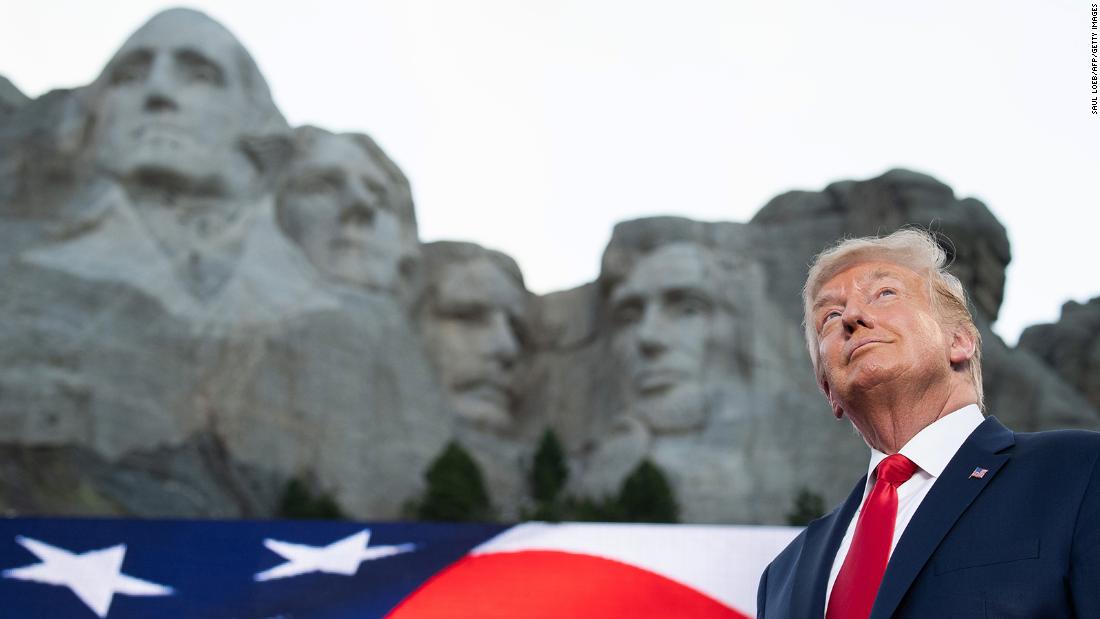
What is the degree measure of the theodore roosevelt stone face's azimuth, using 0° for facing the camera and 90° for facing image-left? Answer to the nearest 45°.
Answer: approximately 315°

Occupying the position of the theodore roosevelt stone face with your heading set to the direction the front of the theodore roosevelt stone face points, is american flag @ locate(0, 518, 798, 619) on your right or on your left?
on your right

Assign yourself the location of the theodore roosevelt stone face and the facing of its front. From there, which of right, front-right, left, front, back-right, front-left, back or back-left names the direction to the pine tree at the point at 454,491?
front-right

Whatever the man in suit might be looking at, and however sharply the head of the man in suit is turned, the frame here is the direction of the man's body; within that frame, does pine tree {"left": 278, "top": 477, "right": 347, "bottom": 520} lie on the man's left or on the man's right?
on the man's right

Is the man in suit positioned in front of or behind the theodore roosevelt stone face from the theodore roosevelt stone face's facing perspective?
in front

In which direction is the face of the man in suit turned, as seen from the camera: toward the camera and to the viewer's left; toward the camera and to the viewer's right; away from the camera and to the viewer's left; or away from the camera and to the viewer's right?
toward the camera and to the viewer's left

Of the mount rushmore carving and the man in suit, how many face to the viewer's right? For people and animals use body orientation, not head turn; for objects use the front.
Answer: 0

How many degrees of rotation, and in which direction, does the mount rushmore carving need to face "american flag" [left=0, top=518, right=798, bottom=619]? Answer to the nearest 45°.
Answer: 0° — it already faces it
